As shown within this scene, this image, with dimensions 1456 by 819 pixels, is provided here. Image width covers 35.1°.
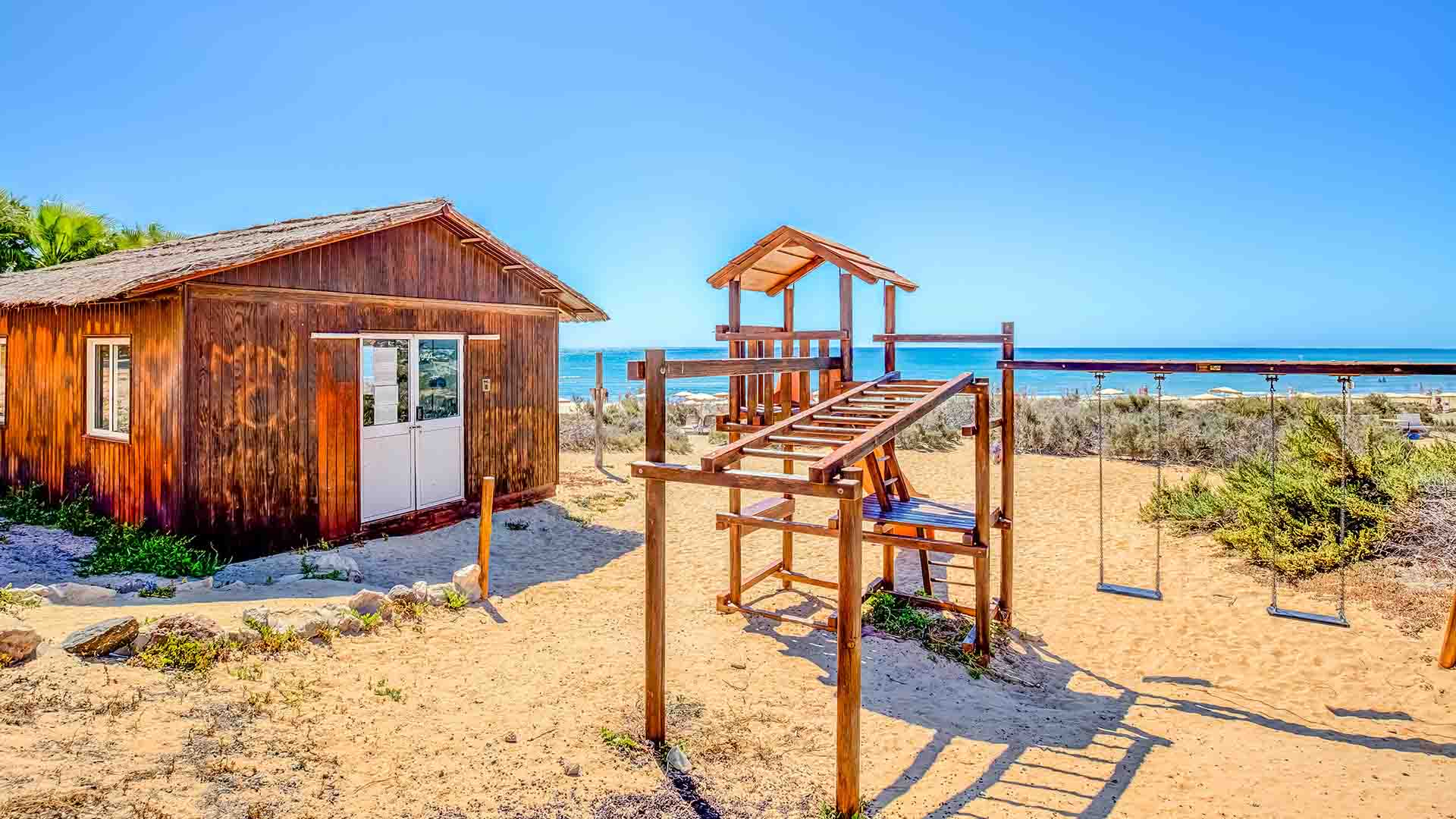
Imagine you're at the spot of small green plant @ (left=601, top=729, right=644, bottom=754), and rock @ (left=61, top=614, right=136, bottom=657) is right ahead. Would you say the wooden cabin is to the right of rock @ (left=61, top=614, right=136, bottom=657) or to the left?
right

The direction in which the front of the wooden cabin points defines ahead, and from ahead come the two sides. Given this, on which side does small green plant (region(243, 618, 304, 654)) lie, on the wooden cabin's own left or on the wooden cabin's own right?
on the wooden cabin's own right

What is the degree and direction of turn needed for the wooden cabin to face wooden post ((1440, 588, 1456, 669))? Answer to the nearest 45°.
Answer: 0° — it already faces it

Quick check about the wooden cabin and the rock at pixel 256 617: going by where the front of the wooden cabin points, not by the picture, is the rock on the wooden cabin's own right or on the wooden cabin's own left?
on the wooden cabin's own right

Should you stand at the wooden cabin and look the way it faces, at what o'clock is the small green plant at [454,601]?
The small green plant is roughly at 1 o'clock from the wooden cabin.

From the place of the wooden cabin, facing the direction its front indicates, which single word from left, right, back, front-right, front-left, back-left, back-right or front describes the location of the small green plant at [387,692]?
front-right

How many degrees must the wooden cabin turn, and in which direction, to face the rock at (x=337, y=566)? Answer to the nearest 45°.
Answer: approximately 45° to its right

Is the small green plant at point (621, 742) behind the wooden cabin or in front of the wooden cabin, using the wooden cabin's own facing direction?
in front

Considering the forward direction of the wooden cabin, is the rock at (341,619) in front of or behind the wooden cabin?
in front

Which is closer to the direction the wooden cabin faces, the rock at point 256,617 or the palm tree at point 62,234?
the rock

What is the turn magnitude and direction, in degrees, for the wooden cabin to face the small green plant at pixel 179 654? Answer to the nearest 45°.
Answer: approximately 45° to its right

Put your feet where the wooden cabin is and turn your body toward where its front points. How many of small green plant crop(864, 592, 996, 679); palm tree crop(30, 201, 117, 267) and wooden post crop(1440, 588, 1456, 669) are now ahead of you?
2

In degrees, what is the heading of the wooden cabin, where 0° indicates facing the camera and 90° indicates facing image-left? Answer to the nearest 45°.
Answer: approximately 315°
